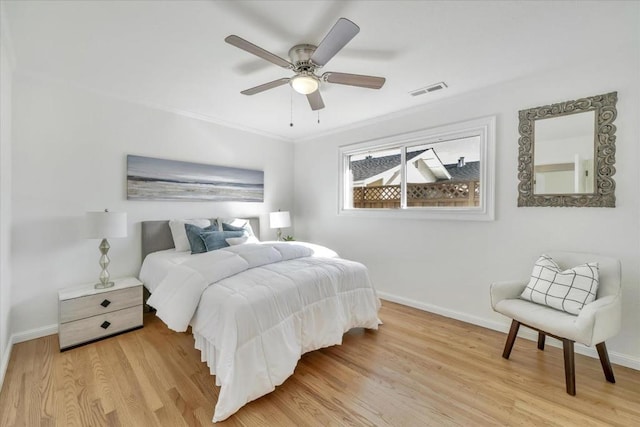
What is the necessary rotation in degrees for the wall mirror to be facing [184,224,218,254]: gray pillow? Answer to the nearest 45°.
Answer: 0° — it already faces it

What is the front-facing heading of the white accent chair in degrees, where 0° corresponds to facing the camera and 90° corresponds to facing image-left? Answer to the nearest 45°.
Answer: approximately 45°

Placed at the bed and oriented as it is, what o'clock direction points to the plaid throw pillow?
The plaid throw pillow is roughly at 11 o'clock from the bed.

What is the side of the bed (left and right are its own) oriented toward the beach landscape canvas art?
back

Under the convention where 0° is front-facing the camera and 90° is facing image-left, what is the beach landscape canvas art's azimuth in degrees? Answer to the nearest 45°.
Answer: approximately 315°

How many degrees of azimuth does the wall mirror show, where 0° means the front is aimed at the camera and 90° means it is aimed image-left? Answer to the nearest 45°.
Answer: approximately 45°
